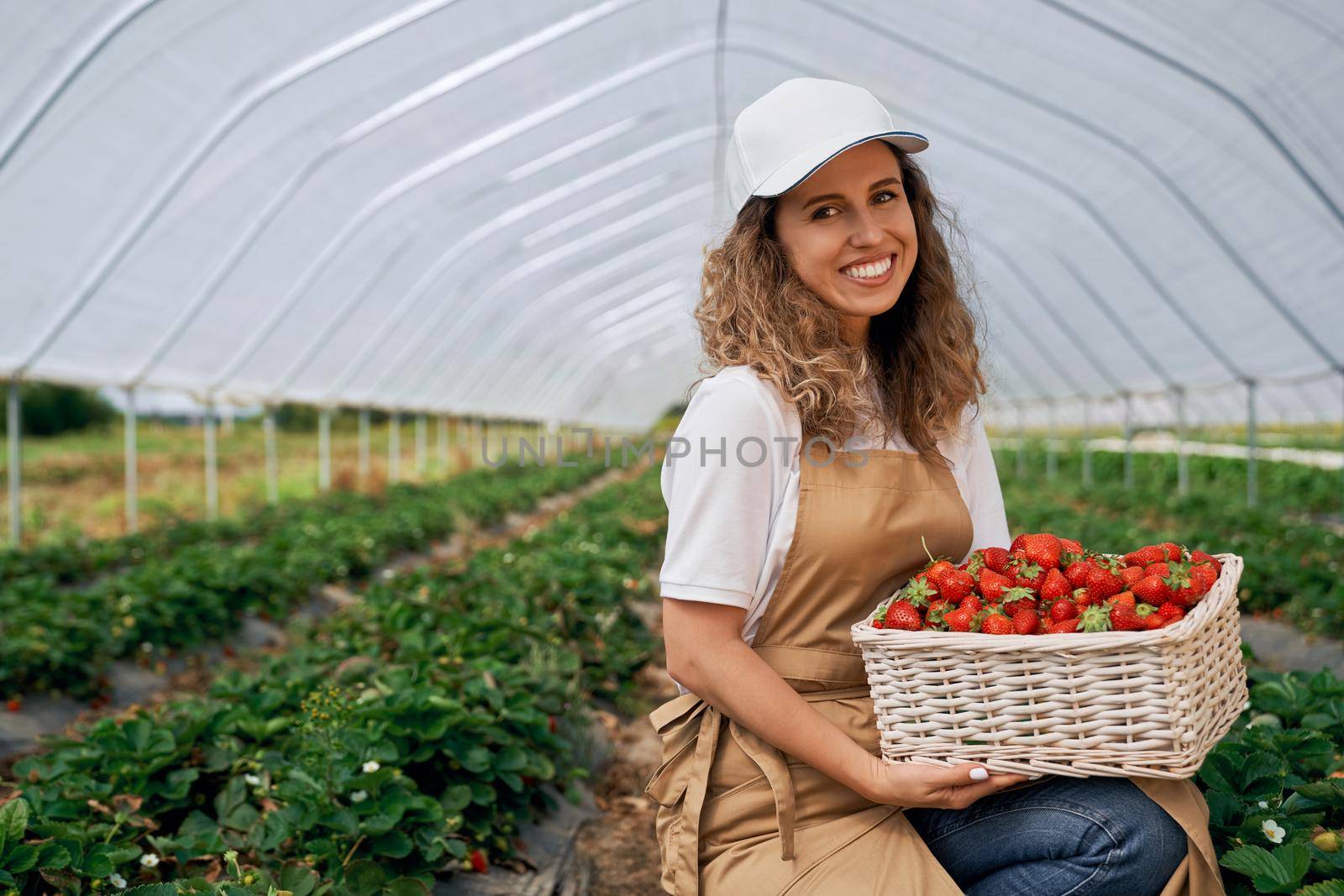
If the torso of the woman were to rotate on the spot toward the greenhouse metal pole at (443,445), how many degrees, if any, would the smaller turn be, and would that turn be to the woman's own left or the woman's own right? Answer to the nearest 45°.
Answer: approximately 180°

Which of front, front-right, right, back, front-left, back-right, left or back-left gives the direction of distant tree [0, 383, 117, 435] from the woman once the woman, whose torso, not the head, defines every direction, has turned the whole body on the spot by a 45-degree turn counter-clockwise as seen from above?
back-left

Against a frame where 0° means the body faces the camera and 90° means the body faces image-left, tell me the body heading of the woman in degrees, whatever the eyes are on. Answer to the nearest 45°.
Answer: approximately 315°
